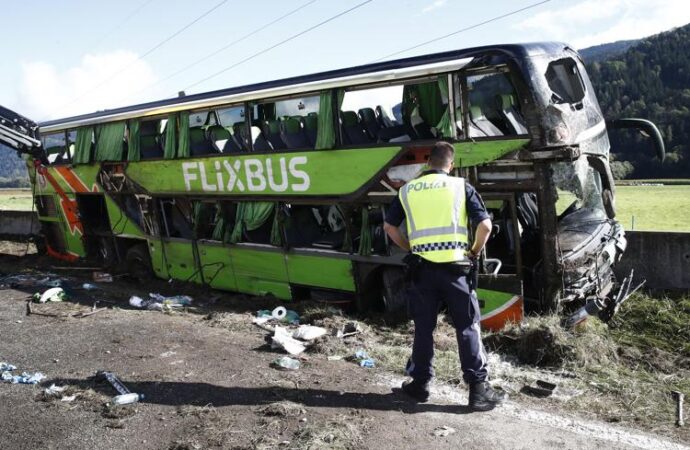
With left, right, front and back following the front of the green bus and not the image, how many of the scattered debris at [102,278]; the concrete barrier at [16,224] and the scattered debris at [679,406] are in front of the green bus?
1

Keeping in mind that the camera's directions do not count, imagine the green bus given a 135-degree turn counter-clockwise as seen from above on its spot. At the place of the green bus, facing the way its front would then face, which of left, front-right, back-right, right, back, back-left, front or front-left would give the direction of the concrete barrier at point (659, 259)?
right

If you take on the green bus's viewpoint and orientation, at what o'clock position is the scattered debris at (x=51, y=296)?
The scattered debris is roughly at 5 o'clock from the green bus.

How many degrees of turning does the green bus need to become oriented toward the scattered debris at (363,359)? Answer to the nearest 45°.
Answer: approximately 45° to its right

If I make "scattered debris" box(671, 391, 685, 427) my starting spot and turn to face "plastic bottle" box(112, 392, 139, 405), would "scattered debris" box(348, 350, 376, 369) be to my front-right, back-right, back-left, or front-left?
front-right

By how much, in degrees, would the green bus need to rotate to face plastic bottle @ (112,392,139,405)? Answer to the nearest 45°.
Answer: approximately 90° to its right

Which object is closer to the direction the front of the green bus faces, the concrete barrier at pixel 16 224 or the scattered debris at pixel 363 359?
the scattered debris

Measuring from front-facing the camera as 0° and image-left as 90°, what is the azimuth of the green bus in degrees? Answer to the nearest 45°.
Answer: approximately 315°

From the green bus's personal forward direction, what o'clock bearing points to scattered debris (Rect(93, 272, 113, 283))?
The scattered debris is roughly at 6 o'clock from the green bus.

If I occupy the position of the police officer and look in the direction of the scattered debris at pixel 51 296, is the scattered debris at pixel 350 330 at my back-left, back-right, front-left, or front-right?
front-right

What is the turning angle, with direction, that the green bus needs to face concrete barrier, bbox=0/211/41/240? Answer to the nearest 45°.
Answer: approximately 180°

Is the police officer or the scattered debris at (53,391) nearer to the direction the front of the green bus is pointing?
the police officer

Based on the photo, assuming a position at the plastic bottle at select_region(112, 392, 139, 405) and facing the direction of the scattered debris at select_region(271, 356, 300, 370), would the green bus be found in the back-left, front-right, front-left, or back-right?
front-left

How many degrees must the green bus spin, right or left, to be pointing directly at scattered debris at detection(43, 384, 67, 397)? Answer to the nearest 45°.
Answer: approximately 90° to its right

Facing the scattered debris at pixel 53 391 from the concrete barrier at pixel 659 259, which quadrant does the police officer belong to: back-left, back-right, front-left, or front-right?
front-left

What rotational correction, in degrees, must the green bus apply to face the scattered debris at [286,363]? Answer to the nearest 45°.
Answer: approximately 90° to its right
